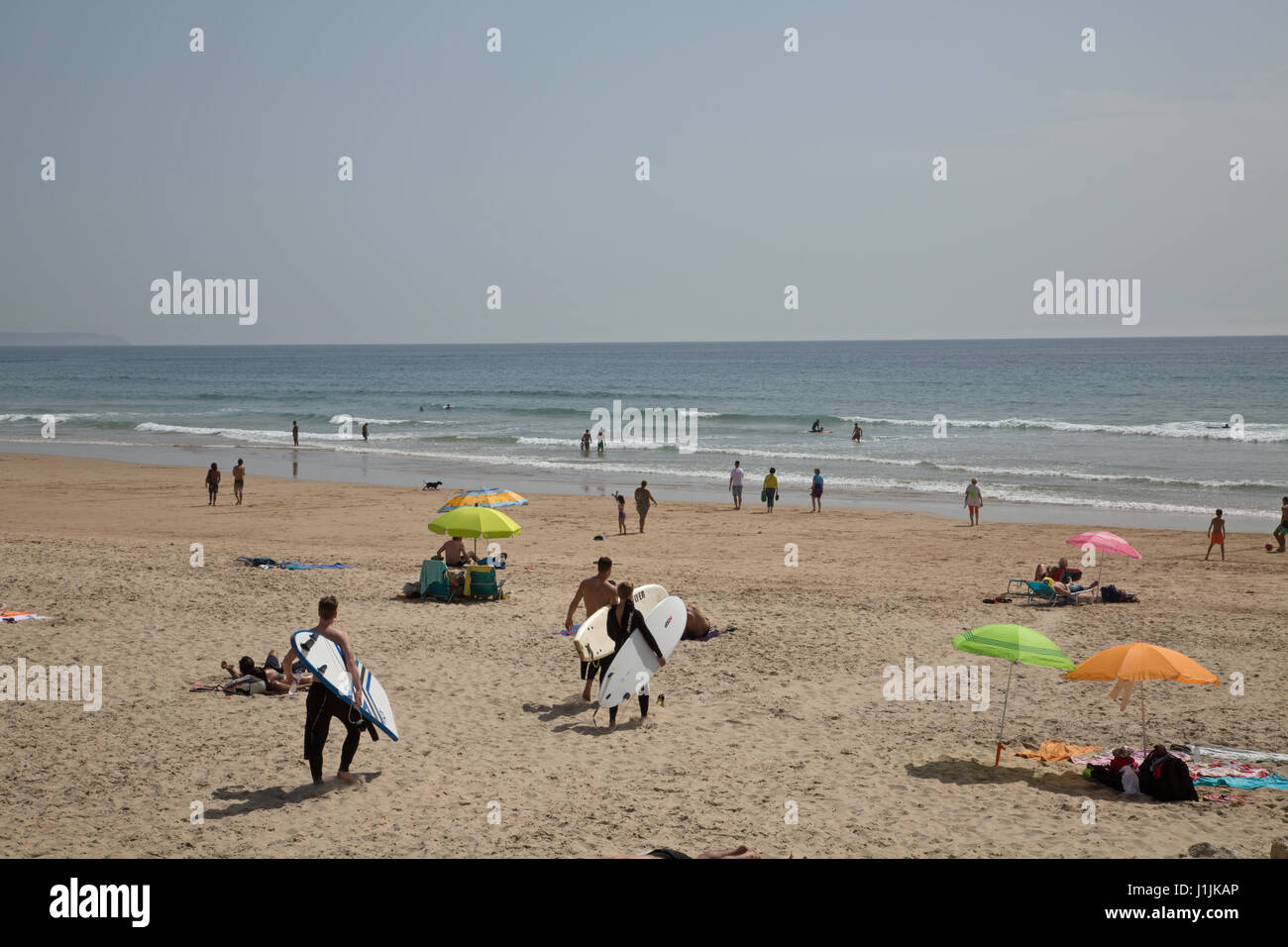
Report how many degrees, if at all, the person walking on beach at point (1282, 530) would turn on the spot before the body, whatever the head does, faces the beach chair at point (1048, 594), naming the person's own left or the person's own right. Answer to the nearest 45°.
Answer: approximately 90° to the person's own left

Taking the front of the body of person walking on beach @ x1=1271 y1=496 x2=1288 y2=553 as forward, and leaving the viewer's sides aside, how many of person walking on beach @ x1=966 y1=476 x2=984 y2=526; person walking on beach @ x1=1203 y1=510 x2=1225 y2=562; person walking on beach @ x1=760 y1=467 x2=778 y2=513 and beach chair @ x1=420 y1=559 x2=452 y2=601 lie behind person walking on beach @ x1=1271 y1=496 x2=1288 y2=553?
0

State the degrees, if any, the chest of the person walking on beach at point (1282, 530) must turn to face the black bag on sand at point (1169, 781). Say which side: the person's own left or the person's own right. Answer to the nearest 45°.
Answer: approximately 90° to the person's own left

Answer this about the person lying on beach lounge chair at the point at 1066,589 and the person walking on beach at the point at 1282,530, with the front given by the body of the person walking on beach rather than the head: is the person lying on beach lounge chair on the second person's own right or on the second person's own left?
on the second person's own left

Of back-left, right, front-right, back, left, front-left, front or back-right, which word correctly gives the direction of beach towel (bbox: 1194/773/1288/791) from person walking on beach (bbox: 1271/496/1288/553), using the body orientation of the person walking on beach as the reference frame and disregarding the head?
left

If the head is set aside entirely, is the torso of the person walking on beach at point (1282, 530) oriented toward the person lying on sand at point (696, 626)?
no

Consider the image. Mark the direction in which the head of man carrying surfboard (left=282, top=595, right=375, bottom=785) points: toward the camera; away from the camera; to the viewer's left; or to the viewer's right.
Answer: away from the camera

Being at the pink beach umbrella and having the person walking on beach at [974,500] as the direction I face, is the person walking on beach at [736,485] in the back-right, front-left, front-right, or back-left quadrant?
front-left

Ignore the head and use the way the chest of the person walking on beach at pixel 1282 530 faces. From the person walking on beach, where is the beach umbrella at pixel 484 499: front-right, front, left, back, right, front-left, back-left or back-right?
front-left

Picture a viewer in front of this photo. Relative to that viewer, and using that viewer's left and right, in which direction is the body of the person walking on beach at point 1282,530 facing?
facing to the left of the viewer

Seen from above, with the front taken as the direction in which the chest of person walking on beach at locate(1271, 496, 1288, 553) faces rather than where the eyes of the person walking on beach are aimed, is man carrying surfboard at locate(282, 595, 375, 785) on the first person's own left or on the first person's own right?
on the first person's own left

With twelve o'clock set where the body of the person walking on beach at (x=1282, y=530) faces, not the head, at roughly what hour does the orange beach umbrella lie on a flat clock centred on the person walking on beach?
The orange beach umbrella is roughly at 9 o'clock from the person walking on beach.

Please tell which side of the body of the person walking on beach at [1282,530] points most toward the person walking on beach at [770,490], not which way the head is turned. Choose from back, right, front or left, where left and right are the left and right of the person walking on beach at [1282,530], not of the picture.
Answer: front

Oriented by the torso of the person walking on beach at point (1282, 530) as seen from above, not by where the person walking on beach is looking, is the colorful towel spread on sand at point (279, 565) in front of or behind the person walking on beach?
in front

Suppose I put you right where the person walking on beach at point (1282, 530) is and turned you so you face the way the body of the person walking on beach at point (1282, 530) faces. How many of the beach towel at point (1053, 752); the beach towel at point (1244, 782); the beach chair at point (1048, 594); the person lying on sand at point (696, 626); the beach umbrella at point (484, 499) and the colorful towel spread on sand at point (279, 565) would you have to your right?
0

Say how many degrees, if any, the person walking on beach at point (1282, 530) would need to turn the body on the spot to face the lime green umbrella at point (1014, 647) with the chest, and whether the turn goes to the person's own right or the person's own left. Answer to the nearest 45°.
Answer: approximately 90° to the person's own left
